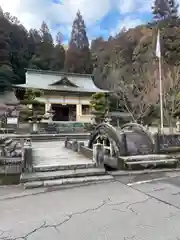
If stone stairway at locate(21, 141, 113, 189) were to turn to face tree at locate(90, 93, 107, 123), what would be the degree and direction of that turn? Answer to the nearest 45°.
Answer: approximately 180°

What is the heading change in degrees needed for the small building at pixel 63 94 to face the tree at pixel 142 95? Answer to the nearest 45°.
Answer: approximately 45° to its left

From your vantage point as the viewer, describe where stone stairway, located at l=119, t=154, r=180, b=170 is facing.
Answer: facing the viewer

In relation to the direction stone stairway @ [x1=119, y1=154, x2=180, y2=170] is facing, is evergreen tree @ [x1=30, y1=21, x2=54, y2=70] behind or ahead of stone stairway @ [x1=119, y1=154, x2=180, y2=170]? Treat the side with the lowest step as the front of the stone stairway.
behind

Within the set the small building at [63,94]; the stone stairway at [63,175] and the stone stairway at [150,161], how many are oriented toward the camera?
3

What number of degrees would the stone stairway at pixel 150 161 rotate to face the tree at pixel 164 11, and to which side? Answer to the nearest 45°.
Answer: approximately 180°

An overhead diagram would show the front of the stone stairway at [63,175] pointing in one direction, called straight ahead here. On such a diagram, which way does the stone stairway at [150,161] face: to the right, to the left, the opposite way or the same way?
the same way

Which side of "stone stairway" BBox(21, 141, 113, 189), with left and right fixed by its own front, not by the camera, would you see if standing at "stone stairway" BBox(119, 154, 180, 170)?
left

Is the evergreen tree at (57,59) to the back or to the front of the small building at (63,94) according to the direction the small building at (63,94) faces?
to the back

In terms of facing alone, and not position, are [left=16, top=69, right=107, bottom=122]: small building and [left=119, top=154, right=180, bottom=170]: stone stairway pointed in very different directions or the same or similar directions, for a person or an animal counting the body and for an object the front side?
same or similar directions

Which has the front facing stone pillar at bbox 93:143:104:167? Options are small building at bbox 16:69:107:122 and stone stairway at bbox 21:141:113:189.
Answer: the small building

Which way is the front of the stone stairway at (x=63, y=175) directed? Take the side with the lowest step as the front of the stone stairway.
toward the camera

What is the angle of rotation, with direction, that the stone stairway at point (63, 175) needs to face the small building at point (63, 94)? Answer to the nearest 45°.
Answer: approximately 180°

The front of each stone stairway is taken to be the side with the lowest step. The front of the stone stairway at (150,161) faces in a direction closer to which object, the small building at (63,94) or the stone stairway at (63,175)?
the stone stairway

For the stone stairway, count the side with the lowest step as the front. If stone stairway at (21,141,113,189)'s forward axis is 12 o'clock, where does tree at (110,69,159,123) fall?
The tree is roughly at 7 o'clock from the stone stairway.

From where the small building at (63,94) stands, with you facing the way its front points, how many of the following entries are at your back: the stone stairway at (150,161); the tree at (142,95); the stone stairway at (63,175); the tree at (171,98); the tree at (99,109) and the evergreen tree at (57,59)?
1

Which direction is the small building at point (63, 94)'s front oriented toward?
toward the camera

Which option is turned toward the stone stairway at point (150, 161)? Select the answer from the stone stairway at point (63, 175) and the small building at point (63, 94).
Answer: the small building

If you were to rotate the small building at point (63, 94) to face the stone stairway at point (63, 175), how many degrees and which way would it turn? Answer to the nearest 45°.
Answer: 0° — it already faces it

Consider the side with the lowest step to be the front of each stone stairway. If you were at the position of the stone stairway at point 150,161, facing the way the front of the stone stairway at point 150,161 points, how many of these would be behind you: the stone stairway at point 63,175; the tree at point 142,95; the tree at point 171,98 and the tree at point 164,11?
3
